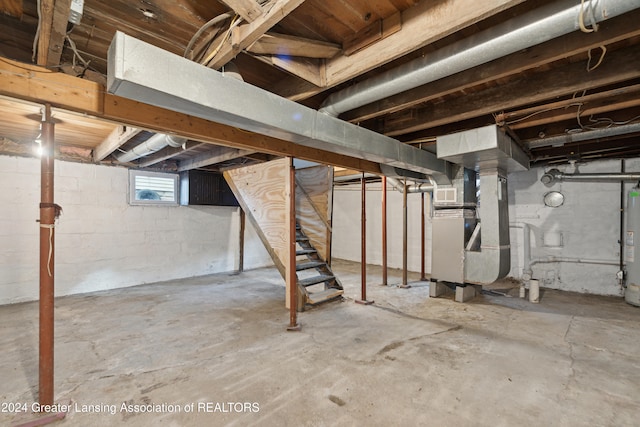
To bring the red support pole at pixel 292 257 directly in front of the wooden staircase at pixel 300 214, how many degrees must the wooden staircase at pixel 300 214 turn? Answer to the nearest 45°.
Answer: approximately 45° to its right

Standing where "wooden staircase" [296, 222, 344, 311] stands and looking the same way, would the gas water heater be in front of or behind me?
in front

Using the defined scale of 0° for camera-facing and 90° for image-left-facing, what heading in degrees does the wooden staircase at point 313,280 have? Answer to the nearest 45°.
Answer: approximately 315°

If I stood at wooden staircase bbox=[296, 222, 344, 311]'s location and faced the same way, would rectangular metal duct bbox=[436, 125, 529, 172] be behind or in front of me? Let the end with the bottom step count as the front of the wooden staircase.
in front

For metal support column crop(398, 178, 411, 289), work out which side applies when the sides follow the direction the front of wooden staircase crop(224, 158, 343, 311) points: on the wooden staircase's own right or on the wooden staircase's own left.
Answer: on the wooden staircase's own left

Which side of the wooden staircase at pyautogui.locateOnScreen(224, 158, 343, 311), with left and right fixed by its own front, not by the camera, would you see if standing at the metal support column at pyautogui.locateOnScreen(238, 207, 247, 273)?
back
